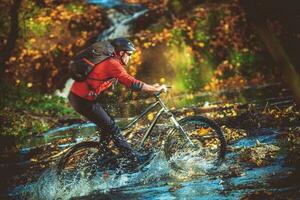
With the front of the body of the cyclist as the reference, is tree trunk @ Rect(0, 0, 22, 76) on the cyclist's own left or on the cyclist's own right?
on the cyclist's own left

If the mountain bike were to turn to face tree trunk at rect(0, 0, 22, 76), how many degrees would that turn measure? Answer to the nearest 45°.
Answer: approximately 135° to its left

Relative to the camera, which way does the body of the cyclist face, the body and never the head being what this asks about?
to the viewer's right

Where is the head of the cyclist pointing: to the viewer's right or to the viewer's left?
to the viewer's right

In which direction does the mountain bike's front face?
to the viewer's right
